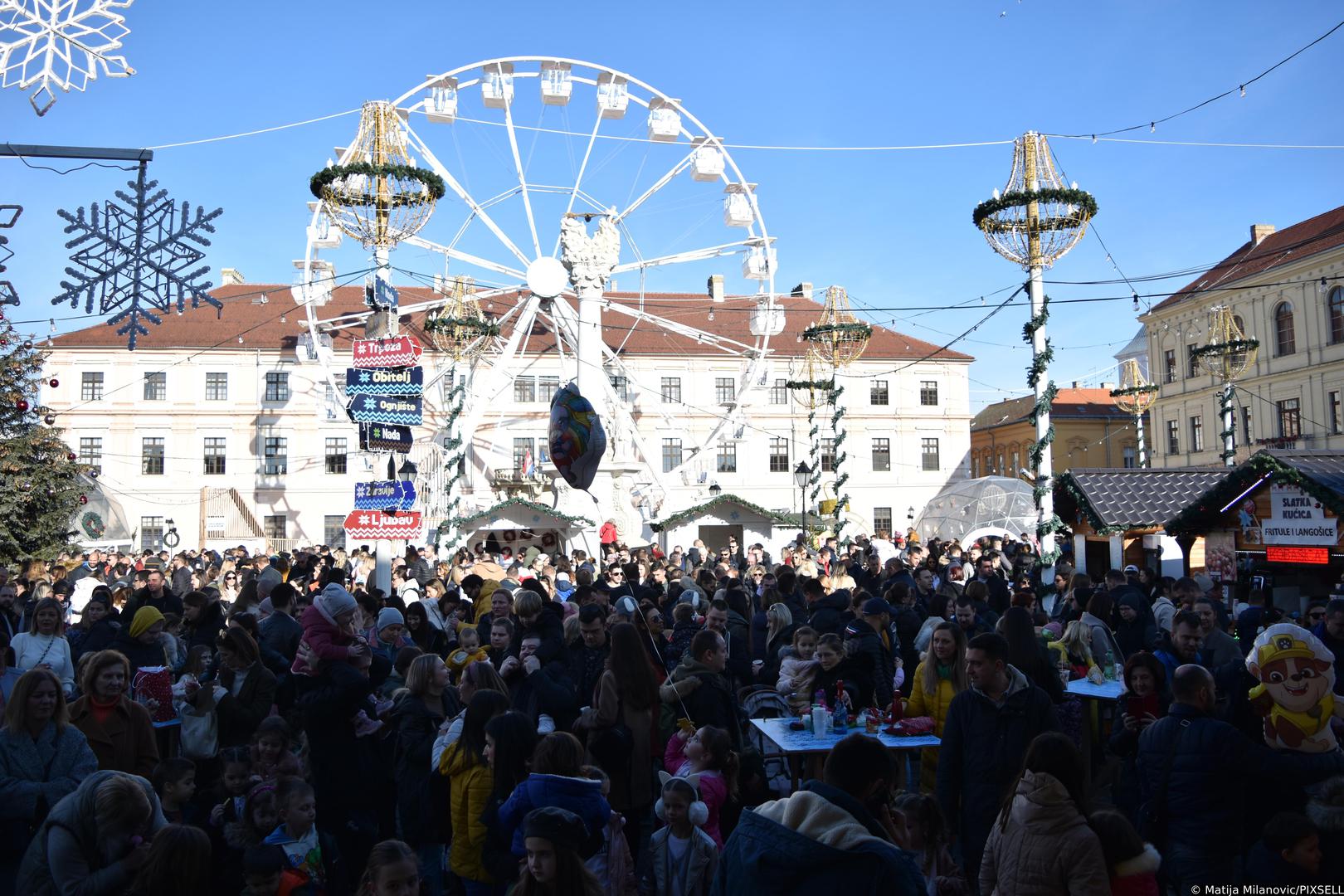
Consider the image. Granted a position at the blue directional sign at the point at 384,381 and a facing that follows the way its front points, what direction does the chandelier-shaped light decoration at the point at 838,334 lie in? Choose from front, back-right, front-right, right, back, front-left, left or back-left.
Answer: back-left

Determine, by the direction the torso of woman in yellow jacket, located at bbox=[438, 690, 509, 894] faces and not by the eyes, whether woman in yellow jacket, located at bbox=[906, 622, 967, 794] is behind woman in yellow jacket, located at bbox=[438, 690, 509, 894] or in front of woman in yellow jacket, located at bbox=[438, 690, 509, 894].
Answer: in front

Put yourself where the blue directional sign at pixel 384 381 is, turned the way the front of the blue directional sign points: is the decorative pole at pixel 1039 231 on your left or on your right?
on your left

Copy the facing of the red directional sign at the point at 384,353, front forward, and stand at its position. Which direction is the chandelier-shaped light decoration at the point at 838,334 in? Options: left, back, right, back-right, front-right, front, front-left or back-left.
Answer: back-left

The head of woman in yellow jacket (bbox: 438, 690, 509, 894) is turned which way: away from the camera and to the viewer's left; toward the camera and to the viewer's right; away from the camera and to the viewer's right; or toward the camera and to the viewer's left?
away from the camera and to the viewer's left

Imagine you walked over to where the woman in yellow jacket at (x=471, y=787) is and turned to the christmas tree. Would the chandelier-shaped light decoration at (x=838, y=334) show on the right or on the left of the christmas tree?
right

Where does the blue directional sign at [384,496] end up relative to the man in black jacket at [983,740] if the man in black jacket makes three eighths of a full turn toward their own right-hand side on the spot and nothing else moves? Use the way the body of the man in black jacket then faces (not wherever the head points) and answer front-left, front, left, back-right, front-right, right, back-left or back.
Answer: front-left
